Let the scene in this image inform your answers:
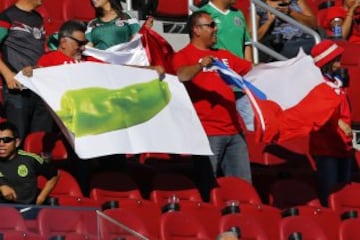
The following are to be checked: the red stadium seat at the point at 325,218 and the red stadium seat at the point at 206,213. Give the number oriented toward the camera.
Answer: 2

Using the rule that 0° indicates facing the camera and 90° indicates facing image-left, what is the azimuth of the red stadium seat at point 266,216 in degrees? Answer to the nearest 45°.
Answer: approximately 0°
